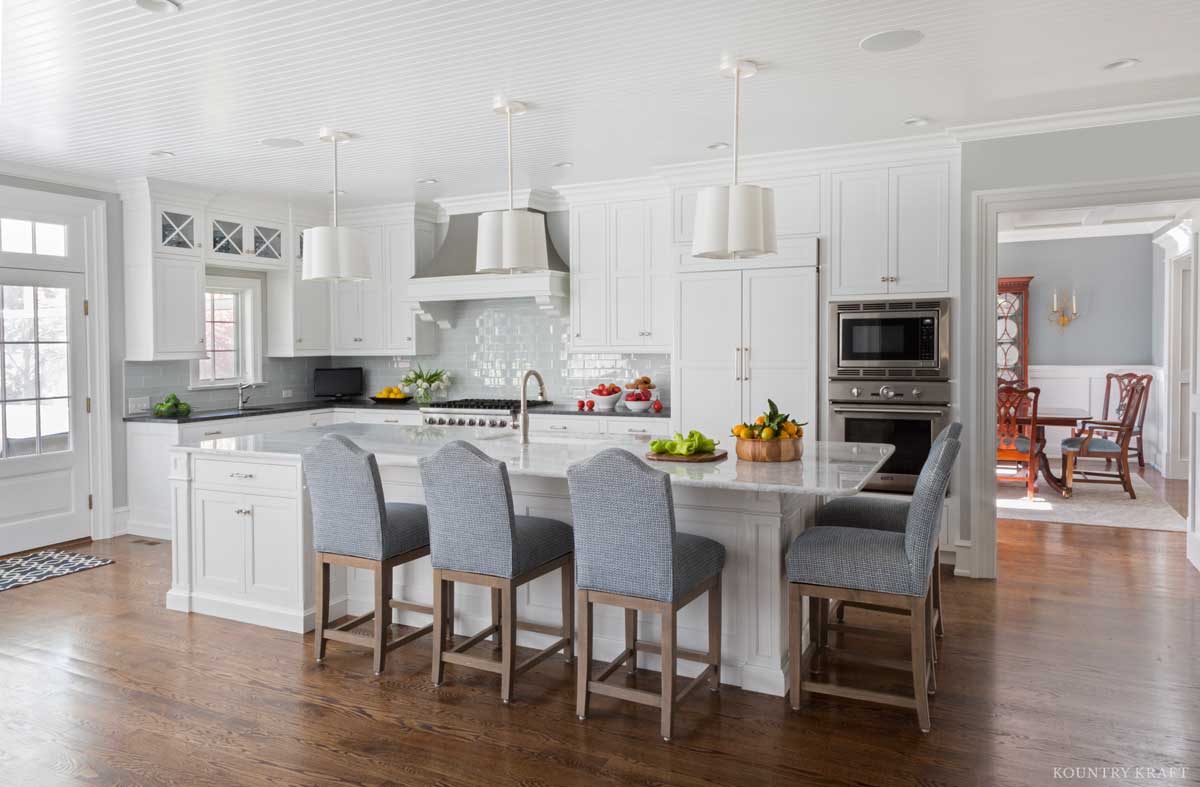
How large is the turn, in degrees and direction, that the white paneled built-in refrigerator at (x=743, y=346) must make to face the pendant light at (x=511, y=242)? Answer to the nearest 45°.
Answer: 0° — it already faces it

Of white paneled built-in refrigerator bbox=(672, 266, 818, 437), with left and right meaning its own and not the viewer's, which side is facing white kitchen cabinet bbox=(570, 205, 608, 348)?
right

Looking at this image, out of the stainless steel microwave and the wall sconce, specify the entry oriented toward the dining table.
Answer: the wall sconce

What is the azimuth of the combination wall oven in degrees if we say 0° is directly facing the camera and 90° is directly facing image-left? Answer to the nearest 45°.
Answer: approximately 0°

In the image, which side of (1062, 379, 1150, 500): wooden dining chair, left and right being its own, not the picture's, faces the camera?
left

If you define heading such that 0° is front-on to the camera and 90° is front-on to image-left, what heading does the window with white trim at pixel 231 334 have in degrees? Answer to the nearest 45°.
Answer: approximately 315°
